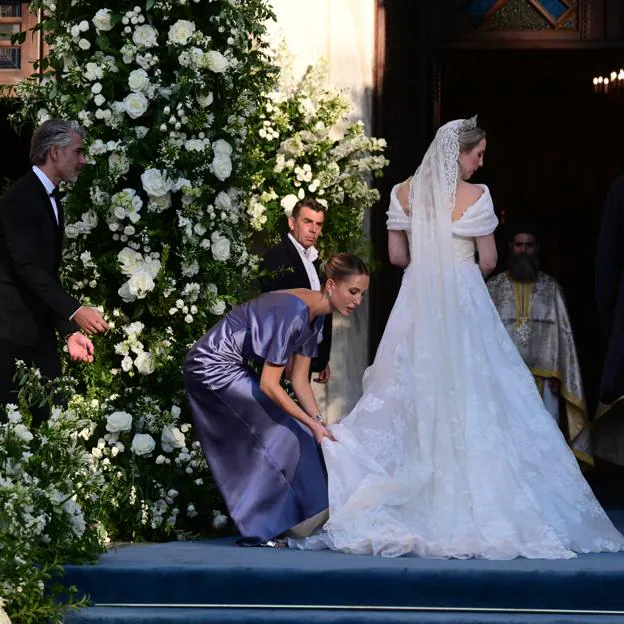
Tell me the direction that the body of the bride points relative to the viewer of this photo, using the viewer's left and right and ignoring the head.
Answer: facing away from the viewer

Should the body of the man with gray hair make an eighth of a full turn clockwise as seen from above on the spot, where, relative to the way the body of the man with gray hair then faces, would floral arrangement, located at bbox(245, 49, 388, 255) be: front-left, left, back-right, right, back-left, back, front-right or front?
left

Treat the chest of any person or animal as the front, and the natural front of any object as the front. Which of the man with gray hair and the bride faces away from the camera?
the bride

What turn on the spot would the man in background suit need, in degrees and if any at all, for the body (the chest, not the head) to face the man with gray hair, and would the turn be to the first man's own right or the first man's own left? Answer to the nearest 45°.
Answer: approximately 90° to the first man's own right

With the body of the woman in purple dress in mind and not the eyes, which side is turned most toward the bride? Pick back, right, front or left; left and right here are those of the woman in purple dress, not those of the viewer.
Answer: front

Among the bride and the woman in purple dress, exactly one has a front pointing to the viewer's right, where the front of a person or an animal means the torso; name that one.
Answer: the woman in purple dress

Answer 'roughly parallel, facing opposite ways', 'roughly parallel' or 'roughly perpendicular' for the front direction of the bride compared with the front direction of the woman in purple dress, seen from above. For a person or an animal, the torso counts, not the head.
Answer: roughly perpendicular

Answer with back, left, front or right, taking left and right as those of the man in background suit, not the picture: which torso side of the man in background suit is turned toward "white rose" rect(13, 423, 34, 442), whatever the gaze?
right

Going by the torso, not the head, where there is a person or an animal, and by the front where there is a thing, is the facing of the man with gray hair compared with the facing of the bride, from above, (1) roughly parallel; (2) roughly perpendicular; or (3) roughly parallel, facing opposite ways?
roughly perpendicular

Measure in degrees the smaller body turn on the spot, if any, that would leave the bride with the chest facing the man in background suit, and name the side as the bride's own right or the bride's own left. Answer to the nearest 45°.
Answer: approximately 45° to the bride's own left

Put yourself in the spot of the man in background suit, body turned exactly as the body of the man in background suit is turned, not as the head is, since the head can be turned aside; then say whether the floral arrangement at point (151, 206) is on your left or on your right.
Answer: on your right

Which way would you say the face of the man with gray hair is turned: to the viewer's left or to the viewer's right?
to the viewer's right

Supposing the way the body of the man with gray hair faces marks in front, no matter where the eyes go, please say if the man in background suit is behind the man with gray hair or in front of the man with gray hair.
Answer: in front

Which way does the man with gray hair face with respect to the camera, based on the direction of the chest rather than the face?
to the viewer's right

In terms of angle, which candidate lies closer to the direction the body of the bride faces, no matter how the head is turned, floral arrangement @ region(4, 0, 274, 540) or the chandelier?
the chandelier

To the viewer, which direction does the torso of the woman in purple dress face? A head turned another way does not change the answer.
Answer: to the viewer's right
